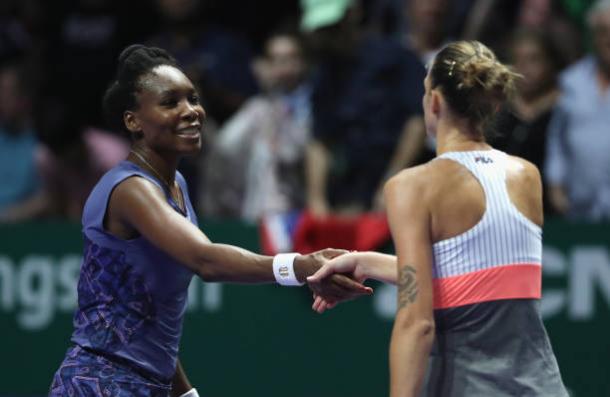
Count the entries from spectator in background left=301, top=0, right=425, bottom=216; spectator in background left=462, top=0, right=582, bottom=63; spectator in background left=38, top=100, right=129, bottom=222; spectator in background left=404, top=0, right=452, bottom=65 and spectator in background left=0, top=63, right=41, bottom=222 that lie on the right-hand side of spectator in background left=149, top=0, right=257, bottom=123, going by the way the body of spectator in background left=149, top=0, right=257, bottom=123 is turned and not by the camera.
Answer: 2

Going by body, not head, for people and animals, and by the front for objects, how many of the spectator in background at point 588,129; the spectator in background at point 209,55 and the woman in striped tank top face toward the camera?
2

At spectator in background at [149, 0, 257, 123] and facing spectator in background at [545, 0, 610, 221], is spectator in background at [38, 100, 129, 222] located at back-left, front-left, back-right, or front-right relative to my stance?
back-right

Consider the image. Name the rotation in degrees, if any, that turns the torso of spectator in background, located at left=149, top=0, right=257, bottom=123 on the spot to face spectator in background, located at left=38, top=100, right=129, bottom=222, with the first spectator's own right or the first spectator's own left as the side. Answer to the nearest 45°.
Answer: approximately 90° to the first spectator's own right

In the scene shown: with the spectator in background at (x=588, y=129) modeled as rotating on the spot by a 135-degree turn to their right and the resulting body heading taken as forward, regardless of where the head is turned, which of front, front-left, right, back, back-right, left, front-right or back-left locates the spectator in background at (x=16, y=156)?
front-left

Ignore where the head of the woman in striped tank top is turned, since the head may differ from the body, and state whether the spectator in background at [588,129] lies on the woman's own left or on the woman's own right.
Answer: on the woman's own right

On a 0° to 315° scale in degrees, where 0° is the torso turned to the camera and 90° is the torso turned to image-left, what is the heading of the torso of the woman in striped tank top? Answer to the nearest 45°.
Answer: approximately 135°
